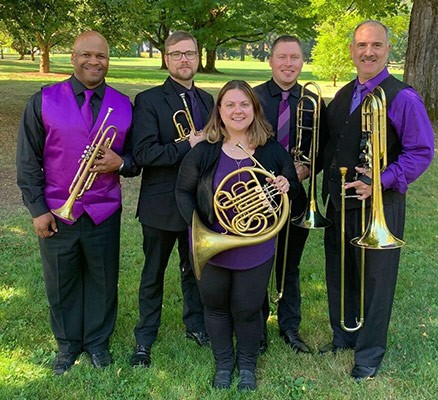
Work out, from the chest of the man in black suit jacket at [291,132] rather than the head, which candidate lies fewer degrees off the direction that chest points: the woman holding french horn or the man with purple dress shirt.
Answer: the woman holding french horn

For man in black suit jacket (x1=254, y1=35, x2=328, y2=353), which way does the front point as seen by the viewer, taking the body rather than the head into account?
toward the camera

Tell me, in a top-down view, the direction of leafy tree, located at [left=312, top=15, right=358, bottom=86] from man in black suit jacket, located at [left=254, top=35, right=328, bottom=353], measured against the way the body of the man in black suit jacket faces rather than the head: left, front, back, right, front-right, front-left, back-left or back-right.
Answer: back

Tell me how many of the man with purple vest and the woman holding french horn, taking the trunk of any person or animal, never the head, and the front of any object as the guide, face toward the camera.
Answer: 2

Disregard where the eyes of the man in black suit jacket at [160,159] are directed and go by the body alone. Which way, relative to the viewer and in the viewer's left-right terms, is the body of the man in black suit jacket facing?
facing the viewer and to the right of the viewer

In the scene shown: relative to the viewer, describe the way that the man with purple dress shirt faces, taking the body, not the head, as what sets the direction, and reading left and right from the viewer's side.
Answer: facing the viewer and to the left of the viewer

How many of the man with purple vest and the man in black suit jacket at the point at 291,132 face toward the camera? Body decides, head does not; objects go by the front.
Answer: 2

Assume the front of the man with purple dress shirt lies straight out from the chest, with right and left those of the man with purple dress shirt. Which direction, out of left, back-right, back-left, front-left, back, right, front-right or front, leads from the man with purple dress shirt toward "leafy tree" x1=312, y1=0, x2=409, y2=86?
back-right

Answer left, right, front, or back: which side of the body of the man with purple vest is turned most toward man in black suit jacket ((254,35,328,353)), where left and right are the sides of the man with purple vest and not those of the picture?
left

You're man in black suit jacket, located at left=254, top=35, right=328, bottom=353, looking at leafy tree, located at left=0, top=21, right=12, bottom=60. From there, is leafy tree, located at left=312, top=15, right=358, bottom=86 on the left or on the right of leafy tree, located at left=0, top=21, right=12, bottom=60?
right

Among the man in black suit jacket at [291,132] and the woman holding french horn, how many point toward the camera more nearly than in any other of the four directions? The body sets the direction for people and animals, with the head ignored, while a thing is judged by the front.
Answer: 2

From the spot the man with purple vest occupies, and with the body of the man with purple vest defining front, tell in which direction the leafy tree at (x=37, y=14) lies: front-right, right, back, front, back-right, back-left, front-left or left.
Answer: back

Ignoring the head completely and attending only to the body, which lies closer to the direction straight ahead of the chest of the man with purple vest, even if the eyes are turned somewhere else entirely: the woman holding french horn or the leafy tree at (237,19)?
the woman holding french horn

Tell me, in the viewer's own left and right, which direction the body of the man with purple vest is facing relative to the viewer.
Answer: facing the viewer

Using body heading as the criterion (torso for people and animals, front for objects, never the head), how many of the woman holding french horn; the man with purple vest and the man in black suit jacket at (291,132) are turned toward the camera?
3
